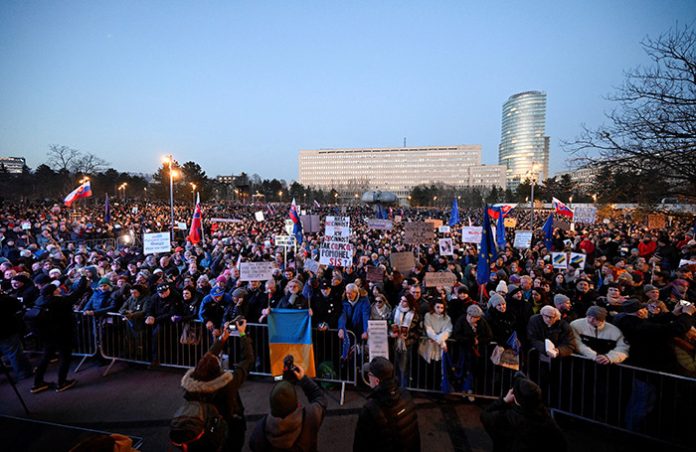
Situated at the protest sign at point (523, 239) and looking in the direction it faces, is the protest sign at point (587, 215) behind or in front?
behind

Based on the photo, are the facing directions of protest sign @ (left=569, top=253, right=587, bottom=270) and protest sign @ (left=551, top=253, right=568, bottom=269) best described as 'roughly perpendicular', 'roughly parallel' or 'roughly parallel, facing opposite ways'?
roughly parallel

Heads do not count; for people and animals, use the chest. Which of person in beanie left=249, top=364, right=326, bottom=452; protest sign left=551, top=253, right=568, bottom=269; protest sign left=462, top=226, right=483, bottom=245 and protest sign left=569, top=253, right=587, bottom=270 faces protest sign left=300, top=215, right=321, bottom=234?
the person in beanie

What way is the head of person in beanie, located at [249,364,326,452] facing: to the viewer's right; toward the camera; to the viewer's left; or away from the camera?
away from the camera

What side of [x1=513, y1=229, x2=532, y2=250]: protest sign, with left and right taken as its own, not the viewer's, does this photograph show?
front

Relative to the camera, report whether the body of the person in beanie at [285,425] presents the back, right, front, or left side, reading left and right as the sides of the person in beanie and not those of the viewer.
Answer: back

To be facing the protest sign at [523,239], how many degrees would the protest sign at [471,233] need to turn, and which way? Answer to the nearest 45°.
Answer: approximately 90° to its left

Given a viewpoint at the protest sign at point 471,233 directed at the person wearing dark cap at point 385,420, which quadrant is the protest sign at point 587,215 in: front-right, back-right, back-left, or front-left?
back-left

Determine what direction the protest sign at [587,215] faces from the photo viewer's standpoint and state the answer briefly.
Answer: facing the viewer

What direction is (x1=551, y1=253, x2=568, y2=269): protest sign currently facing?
toward the camera

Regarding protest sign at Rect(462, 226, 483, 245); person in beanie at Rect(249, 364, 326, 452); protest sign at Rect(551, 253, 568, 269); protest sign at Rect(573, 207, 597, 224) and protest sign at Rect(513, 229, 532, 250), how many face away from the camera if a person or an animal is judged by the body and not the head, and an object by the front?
1

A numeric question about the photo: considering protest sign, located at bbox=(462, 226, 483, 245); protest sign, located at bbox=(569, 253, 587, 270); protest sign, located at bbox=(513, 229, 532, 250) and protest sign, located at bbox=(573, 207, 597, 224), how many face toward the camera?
4

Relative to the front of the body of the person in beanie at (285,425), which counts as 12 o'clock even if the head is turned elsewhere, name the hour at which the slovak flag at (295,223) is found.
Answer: The slovak flag is roughly at 12 o'clock from the person in beanie.

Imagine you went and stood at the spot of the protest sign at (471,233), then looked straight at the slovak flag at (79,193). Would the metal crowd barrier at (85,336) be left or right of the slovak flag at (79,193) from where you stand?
left

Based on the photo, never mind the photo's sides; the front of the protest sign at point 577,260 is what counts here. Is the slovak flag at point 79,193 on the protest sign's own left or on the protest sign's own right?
on the protest sign's own right

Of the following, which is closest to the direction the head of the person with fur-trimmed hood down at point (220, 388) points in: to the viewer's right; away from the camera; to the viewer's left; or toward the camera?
away from the camera

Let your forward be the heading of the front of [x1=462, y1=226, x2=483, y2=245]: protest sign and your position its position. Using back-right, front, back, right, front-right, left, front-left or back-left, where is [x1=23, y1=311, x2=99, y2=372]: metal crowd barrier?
front-right

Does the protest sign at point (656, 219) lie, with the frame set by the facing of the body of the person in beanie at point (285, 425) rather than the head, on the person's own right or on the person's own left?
on the person's own right

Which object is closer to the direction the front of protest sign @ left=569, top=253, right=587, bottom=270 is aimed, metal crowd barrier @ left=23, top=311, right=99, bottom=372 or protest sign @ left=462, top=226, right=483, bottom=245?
the metal crowd barrier
